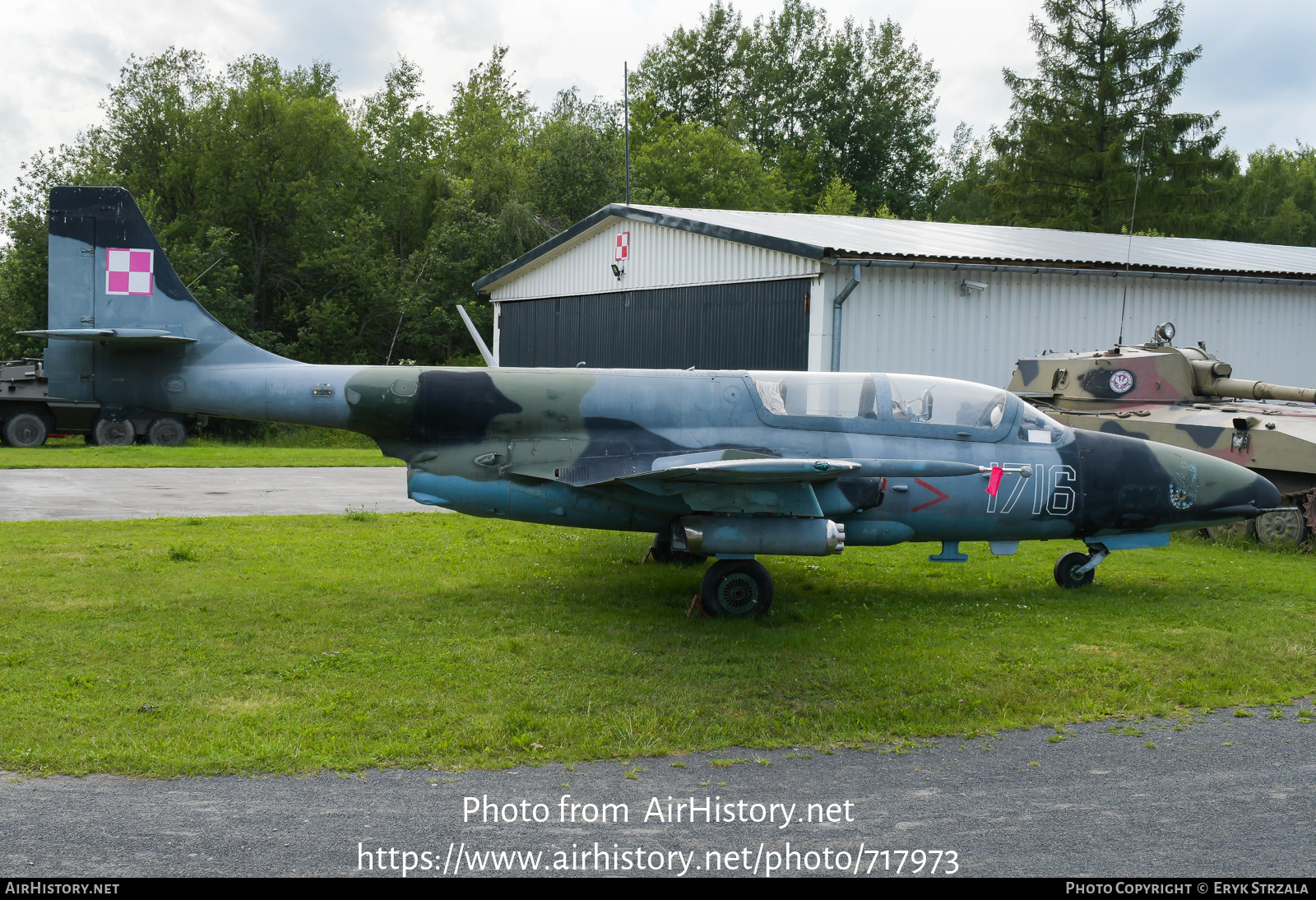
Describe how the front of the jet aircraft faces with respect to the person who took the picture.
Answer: facing to the right of the viewer

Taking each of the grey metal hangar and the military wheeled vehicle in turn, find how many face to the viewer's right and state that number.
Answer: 0

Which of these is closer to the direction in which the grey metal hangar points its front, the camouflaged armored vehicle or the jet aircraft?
the jet aircraft

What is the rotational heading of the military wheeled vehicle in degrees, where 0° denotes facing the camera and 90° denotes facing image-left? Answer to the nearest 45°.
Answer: approximately 90°

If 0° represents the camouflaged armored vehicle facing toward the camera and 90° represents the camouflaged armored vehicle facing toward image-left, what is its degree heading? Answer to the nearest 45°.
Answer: approximately 315°

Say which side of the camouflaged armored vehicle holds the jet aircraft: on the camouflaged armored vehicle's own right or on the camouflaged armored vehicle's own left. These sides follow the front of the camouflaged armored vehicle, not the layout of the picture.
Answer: on the camouflaged armored vehicle's own right

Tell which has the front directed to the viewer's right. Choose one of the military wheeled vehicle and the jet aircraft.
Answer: the jet aircraft

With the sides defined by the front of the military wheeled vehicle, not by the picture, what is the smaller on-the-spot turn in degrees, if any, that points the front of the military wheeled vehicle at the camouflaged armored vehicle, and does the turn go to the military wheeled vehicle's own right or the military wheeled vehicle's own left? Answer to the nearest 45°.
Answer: approximately 135° to the military wheeled vehicle's own left

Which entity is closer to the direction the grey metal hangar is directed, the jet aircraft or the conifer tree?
the jet aircraft

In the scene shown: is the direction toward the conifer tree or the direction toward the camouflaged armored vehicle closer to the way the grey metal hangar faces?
the camouflaged armored vehicle
